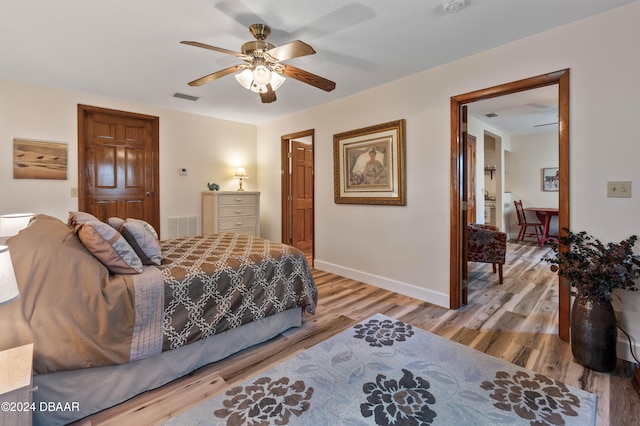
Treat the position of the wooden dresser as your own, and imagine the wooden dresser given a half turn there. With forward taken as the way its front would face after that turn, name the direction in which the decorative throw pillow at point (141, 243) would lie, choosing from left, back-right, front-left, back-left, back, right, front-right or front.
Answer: back-left

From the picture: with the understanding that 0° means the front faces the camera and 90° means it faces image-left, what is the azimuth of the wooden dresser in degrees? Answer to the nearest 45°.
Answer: approximately 315°

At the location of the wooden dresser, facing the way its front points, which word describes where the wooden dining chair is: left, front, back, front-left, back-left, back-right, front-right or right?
front-left

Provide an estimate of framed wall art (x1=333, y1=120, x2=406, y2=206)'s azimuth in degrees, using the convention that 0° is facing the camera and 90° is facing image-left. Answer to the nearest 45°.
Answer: approximately 45°
